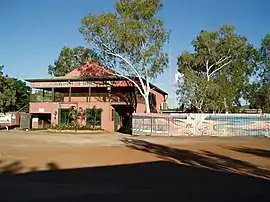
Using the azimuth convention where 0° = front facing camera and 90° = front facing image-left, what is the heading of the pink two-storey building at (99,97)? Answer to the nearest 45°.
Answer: approximately 0°

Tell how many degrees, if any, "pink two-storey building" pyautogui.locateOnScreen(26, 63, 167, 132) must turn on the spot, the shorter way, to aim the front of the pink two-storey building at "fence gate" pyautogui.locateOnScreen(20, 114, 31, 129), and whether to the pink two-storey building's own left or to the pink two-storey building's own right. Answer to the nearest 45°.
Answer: approximately 90° to the pink two-storey building's own right
